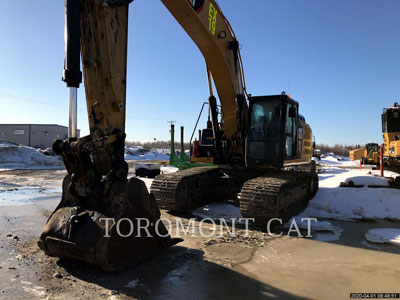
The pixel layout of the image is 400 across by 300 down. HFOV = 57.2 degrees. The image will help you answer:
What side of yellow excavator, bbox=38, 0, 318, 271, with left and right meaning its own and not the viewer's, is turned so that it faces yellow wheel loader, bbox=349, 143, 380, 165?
back

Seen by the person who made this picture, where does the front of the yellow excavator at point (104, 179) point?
facing the viewer and to the left of the viewer

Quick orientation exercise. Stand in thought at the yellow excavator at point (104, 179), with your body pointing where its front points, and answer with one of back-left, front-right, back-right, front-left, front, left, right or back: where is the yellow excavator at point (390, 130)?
back
